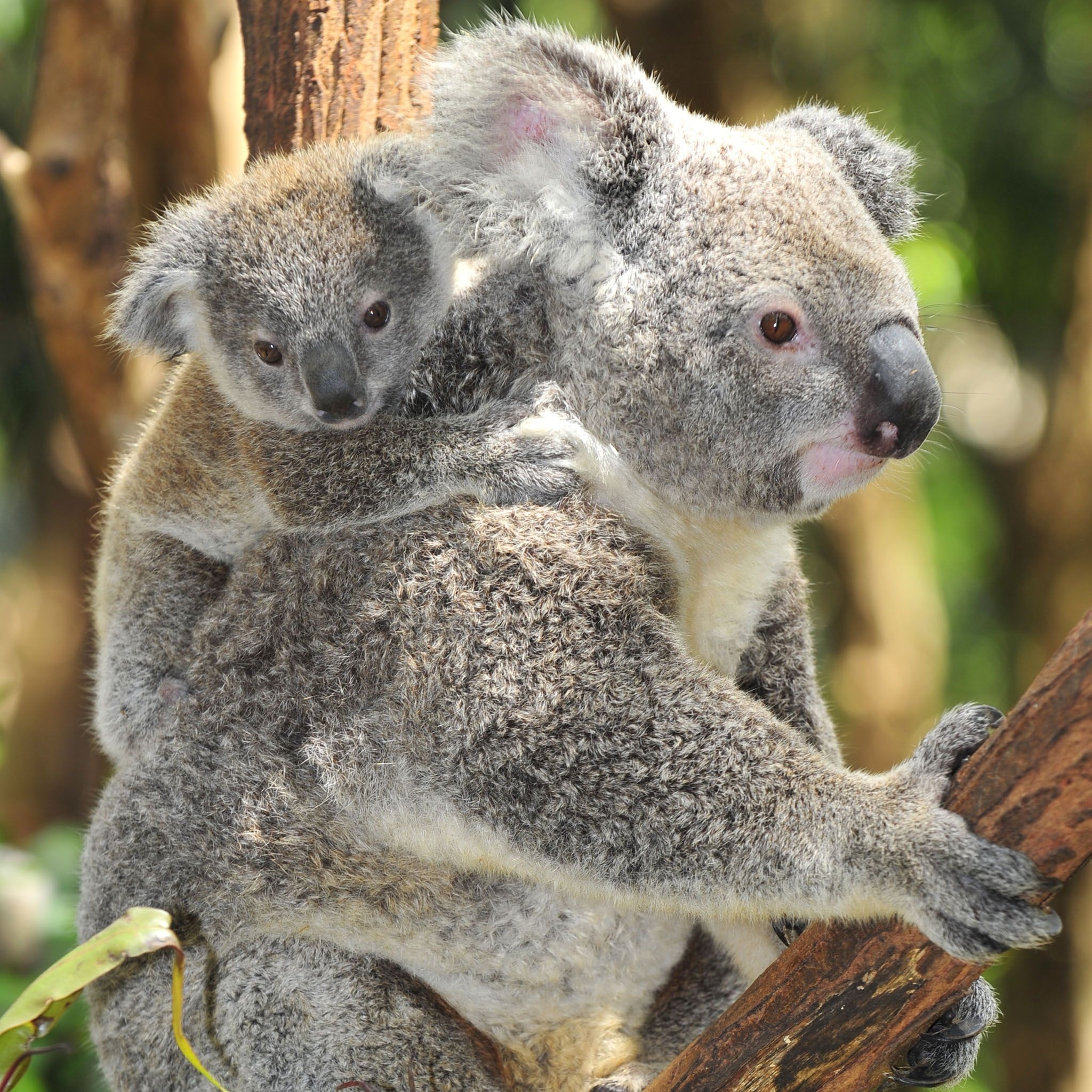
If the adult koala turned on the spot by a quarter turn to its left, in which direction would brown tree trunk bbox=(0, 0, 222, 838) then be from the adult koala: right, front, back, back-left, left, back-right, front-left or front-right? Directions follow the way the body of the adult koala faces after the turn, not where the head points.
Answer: front-left
